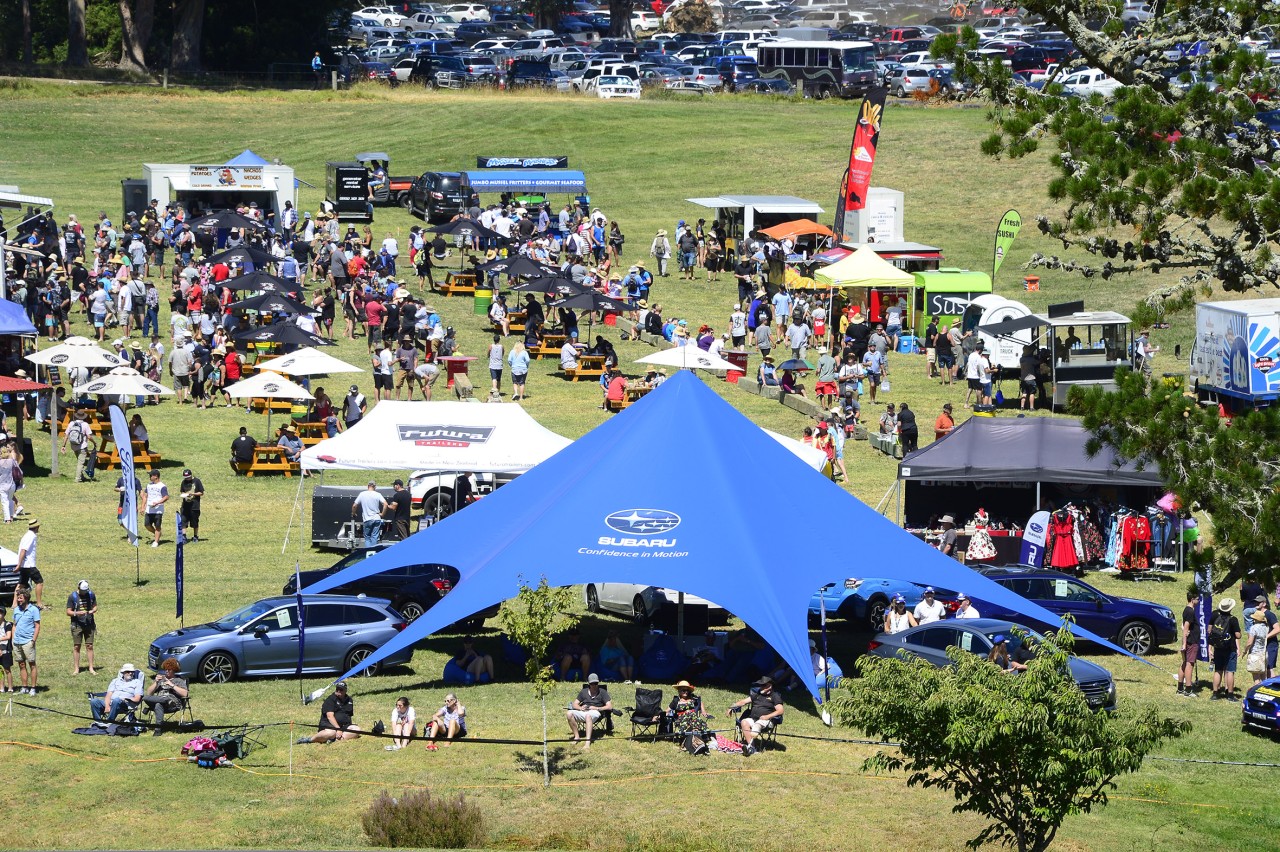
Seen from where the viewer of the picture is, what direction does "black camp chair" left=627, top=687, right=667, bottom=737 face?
facing the viewer

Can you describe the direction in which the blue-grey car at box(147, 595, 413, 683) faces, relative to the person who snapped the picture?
facing to the left of the viewer

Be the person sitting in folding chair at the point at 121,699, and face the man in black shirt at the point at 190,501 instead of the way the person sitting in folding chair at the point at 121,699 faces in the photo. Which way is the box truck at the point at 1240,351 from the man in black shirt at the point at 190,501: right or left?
right

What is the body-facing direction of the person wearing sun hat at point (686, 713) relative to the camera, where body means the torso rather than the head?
toward the camera

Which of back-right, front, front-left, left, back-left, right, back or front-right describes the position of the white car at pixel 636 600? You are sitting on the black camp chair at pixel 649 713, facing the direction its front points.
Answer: back

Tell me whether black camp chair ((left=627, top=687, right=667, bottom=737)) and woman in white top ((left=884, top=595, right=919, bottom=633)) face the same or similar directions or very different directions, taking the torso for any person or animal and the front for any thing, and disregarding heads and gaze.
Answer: same or similar directions

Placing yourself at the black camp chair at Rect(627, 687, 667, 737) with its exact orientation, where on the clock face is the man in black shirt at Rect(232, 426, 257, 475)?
The man in black shirt is roughly at 5 o'clock from the black camp chair.

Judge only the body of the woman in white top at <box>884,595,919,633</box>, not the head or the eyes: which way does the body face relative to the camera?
toward the camera

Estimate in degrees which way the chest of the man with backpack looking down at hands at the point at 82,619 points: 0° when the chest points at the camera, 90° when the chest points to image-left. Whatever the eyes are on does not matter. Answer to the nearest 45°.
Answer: approximately 0°

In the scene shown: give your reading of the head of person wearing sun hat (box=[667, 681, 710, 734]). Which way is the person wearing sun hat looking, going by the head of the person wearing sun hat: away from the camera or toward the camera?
toward the camera

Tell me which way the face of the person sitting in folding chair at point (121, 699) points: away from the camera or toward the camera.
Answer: toward the camera

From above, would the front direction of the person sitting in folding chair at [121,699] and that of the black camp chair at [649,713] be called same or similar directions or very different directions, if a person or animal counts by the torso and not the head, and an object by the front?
same or similar directions

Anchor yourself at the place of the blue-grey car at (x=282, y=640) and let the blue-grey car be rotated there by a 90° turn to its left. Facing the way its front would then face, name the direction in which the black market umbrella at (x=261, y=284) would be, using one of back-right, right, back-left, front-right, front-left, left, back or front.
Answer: back
